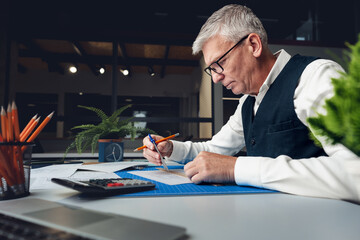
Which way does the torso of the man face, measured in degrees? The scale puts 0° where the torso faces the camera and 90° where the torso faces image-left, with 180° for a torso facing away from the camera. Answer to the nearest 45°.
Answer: approximately 45°

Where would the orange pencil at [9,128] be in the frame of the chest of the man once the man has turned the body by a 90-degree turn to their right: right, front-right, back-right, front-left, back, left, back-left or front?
left

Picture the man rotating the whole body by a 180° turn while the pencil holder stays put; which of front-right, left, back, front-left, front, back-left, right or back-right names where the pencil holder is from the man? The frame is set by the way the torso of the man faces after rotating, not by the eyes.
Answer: back

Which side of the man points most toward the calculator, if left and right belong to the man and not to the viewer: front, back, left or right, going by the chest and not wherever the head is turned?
front

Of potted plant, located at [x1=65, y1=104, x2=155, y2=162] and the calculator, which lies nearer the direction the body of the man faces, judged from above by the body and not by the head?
the calculator

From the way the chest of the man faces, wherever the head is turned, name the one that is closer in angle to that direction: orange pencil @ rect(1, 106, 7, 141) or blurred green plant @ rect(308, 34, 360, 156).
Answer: the orange pencil

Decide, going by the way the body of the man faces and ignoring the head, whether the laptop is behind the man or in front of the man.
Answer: in front

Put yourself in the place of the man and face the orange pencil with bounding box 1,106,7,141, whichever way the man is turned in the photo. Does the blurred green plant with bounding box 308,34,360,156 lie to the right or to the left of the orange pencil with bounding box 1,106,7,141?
left

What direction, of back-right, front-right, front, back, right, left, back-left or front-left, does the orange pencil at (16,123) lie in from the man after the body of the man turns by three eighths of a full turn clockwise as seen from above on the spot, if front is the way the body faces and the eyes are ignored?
back-left

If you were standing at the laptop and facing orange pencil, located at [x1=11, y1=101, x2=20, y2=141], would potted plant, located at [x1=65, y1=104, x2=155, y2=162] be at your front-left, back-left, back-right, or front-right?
front-right
